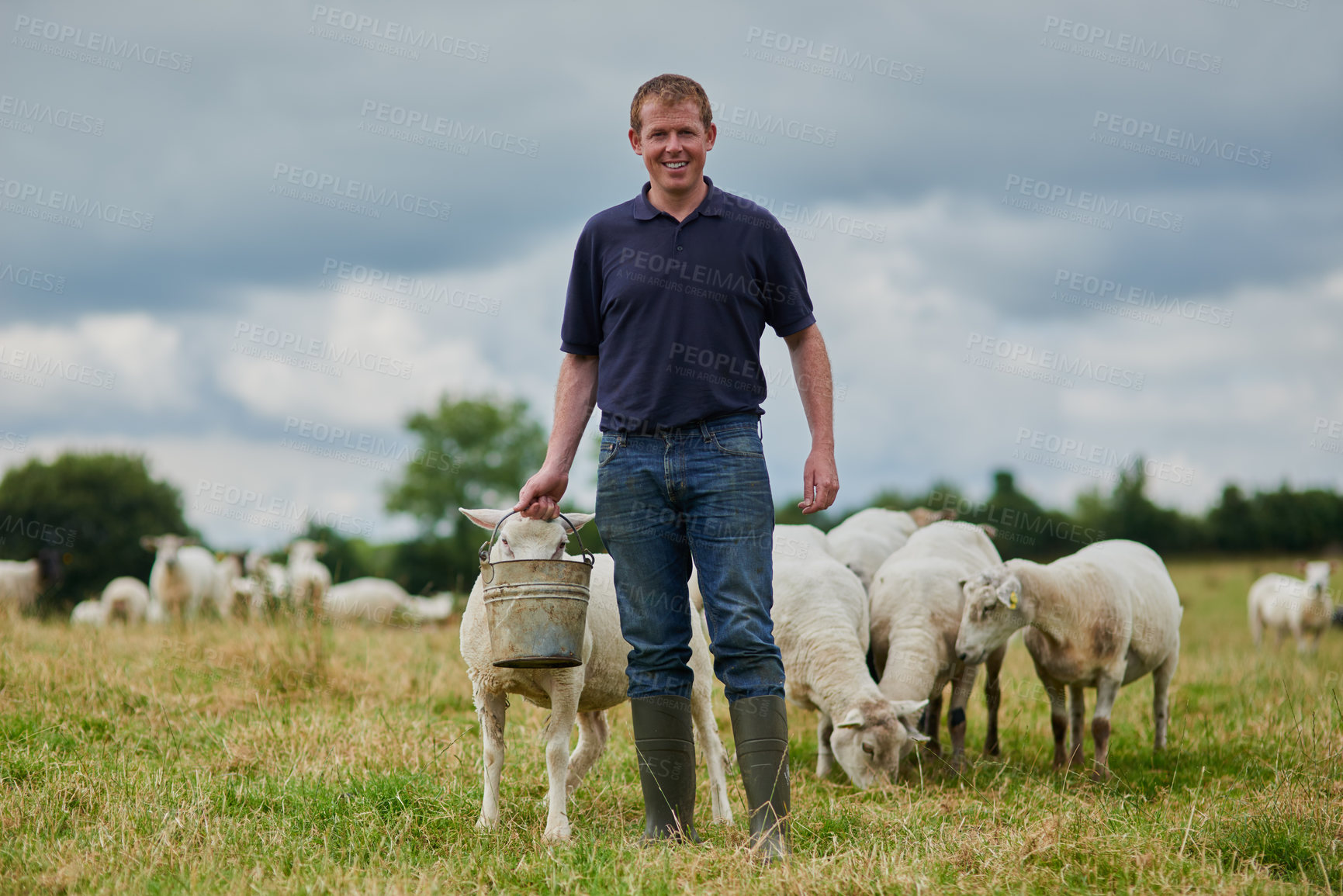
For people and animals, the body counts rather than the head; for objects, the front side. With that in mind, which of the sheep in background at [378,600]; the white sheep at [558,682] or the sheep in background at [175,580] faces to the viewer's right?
the sheep in background at [378,600]

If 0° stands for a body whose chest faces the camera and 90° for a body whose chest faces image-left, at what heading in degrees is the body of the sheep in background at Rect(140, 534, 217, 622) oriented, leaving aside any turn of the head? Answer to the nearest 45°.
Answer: approximately 45°

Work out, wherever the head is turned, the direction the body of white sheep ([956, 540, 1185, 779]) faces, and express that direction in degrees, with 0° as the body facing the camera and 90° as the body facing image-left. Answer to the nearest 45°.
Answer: approximately 45°

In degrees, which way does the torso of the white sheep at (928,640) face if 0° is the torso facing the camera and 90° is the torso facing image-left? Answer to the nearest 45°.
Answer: approximately 45°

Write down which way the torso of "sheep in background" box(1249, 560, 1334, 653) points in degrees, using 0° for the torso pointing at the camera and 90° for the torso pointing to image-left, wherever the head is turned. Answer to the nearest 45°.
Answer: approximately 315°

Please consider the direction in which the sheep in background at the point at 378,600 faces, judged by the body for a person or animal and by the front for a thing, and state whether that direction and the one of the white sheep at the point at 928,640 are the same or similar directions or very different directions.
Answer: very different directions

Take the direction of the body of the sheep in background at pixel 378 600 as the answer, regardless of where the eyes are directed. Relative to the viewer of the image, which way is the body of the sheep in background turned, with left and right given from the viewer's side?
facing to the right of the viewer
